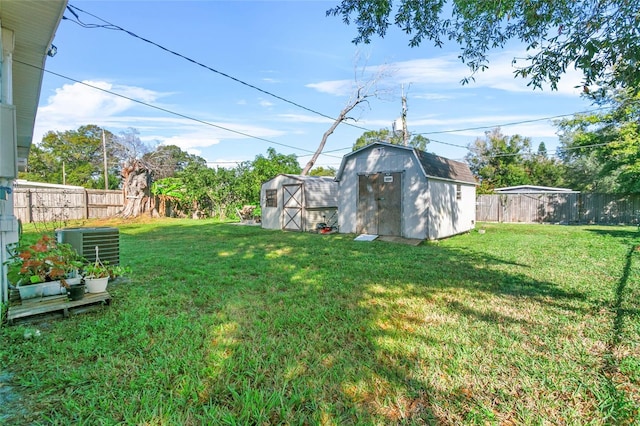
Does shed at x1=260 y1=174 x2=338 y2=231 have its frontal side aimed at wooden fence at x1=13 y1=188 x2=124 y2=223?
no

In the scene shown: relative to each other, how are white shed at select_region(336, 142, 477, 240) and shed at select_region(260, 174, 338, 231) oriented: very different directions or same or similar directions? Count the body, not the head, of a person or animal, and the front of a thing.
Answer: same or similar directions

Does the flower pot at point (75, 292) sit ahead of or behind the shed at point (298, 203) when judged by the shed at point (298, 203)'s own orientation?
ahead

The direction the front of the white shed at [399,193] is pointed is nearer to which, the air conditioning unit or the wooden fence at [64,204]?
the air conditioning unit

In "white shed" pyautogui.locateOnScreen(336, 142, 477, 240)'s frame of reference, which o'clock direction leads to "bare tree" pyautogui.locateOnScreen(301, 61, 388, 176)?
The bare tree is roughly at 4 o'clock from the white shed.

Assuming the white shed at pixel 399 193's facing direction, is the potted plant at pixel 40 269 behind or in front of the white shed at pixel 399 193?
in front

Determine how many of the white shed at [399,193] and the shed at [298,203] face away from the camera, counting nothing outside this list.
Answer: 0

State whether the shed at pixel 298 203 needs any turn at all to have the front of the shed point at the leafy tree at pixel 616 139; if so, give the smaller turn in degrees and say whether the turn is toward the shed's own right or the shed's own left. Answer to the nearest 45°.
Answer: approximately 135° to the shed's own left

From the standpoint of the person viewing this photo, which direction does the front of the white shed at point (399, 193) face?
facing the viewer and to the left of the viewer

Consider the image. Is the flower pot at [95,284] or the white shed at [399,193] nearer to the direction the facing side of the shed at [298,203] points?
the flower pot

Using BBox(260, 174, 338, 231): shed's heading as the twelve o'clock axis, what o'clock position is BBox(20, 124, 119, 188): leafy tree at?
The leafy tree is roughly at 3 o'clock from the shed.

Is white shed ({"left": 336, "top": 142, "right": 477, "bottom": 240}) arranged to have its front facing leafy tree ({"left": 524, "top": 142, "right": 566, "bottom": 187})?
no

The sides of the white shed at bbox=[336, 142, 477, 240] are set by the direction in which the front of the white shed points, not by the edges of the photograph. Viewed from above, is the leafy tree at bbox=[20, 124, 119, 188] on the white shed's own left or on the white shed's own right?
on the white shed's own right

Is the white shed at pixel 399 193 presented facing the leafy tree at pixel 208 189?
no
